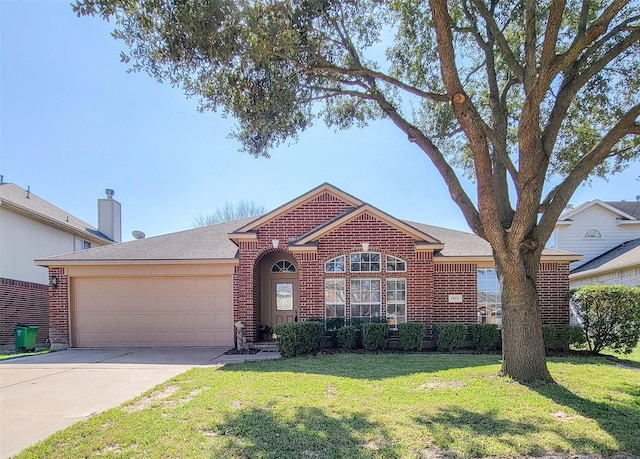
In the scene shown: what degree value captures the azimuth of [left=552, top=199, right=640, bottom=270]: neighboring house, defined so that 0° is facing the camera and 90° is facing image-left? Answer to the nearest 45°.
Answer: approximately 0°

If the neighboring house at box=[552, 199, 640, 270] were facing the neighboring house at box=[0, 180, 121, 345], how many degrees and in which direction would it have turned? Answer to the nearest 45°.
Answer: approximately 45° to its right

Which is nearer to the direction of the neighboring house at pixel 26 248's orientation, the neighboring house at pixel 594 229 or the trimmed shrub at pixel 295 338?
the trimmed shrub

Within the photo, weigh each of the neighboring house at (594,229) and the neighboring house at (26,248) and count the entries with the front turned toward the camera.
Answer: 2

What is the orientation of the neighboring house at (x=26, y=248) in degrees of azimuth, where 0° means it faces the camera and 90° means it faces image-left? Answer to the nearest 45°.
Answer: approximately 0°

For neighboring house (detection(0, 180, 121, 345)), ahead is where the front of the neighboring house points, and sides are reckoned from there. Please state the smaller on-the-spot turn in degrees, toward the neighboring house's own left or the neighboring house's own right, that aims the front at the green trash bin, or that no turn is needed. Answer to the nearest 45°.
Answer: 0° — it already faces it

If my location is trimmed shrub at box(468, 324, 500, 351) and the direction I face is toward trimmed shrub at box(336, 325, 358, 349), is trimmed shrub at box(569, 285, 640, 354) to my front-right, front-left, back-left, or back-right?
back-left

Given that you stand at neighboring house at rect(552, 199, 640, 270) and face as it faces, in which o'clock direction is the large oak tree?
The large oak tree is roughly at 12 o'clock from the neighboring house.
